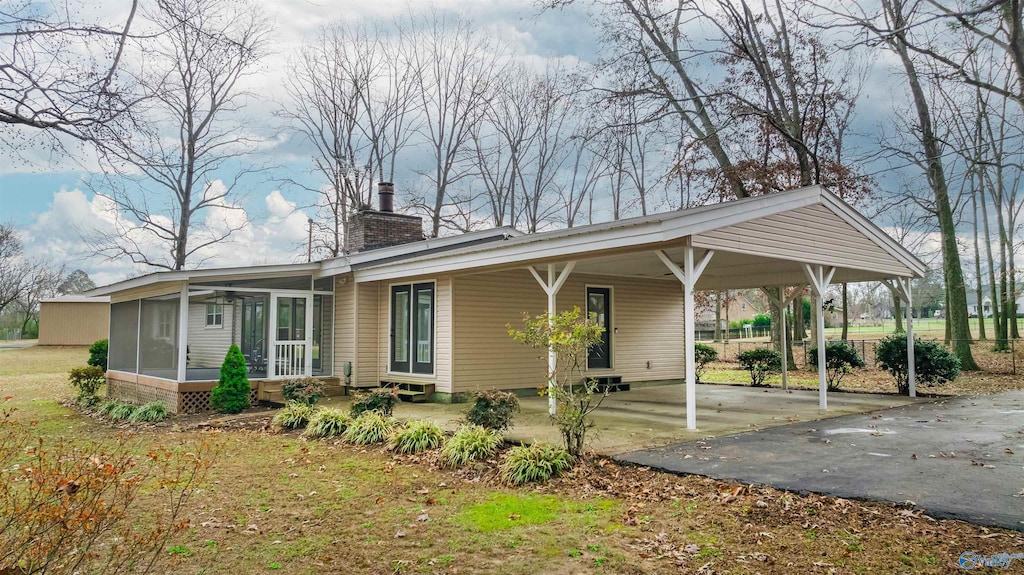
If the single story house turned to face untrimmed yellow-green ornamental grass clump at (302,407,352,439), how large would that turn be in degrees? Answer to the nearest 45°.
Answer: approximately 45° to its left

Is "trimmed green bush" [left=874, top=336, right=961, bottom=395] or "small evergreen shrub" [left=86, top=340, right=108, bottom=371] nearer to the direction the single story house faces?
the small evergreen shrub

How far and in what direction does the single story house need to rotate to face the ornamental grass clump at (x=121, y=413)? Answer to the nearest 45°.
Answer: approximately 45° to its right

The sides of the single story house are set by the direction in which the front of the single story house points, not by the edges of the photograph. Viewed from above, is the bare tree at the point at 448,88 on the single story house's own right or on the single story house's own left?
on the single story house's own right

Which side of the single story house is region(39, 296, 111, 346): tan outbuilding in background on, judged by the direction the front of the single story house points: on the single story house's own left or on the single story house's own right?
on the single story house's own right

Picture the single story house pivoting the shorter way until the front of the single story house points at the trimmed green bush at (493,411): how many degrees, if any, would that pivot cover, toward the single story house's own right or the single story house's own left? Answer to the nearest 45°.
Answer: approximately 45° to the single story house's own left

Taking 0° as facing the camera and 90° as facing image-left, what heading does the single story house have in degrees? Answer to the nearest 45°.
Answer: approximately 45°

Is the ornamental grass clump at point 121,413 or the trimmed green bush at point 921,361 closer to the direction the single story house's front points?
the ornamental grass clump

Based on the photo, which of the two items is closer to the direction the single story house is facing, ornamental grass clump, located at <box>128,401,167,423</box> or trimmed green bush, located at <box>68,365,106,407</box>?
the ornamental grass clump

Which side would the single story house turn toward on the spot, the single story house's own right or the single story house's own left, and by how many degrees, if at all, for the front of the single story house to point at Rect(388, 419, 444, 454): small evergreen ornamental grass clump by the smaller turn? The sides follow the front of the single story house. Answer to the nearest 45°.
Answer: approximately 45° to the single story house's own left

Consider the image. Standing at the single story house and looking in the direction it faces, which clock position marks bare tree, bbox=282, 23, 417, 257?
The bare tree is roughly at 4 o'clock from the single story house.

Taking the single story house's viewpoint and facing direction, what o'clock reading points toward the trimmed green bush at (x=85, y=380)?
The trimmed green bush is roughly at 2 o'clock from the single story house.
